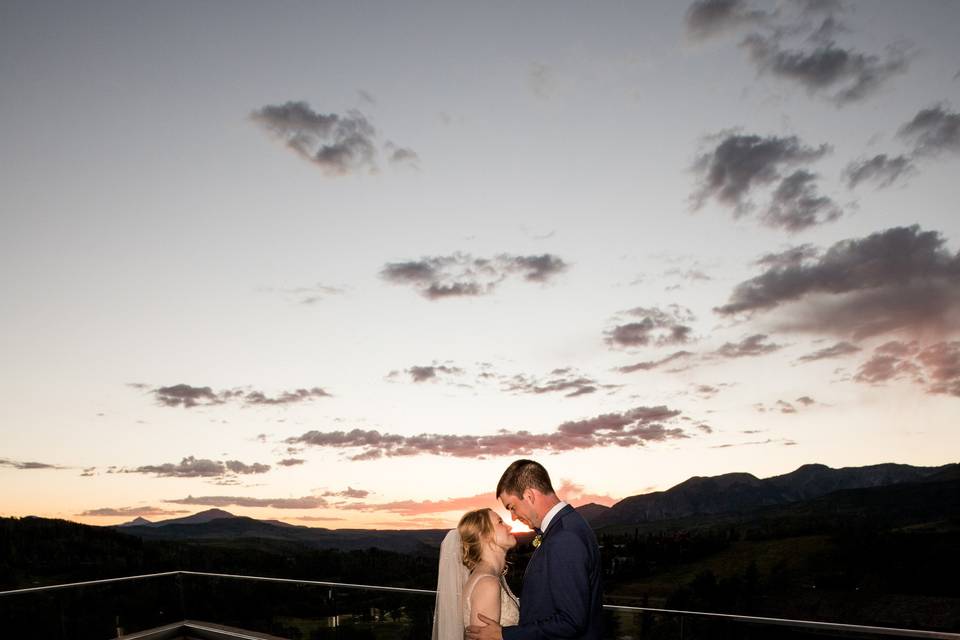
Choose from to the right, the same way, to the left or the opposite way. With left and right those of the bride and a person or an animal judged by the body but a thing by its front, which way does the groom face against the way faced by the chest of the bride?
the opposite way

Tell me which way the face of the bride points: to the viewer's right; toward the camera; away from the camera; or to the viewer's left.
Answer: to the viewer's right

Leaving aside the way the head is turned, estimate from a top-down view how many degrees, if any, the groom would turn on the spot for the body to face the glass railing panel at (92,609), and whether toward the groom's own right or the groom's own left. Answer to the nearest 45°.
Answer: approximately 45° to the groom's own right

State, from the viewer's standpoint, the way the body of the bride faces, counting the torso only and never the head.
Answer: to the viewer's right

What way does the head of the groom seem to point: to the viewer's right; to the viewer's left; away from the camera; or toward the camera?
to the viewer's left

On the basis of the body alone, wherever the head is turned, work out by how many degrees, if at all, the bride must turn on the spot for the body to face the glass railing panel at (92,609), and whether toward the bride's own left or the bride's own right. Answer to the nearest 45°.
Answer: approximately 135° to the bride's own left

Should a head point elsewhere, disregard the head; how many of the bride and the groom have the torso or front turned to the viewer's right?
1

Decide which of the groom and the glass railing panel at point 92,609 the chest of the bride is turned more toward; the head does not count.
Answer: the groom

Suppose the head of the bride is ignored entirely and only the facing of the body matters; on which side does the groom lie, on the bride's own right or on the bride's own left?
on the bride's own right

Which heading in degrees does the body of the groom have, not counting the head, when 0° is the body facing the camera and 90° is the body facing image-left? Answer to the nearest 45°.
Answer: approximately 90°
